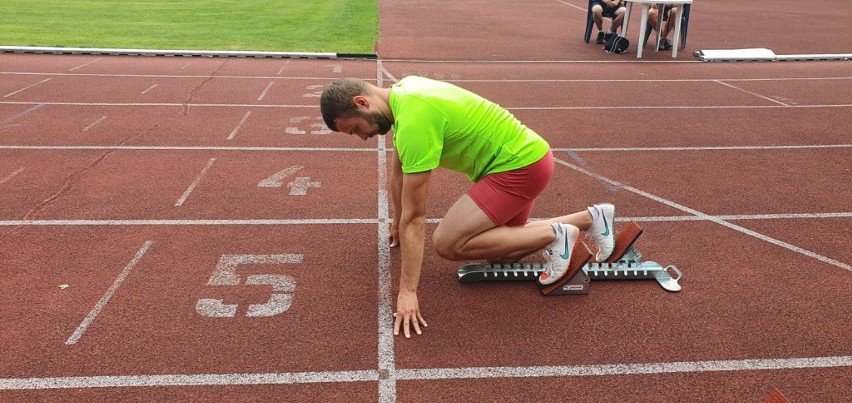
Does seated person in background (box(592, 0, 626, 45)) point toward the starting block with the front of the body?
yes

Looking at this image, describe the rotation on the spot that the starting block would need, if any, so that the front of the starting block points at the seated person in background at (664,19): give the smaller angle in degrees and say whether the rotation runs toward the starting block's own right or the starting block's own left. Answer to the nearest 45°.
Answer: approximately 90° to the starting block's own right

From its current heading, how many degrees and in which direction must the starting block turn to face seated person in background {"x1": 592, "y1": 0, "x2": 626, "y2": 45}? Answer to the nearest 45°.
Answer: approximately 90° to its right

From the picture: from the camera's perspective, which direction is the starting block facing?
to the viewer's left

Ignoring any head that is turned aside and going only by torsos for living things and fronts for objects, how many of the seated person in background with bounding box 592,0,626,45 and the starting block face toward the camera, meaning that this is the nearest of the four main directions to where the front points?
1

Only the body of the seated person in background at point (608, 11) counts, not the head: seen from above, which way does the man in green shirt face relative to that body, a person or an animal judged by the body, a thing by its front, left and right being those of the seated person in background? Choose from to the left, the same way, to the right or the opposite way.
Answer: to the right

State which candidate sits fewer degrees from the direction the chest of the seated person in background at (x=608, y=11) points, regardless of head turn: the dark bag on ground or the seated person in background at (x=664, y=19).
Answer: the dark bag on ground

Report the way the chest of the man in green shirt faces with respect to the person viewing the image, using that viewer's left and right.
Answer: facing to the left of the viewer

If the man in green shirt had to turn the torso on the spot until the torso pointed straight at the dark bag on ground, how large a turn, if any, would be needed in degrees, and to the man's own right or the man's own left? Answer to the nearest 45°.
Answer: approximately 90° to the man's own right
